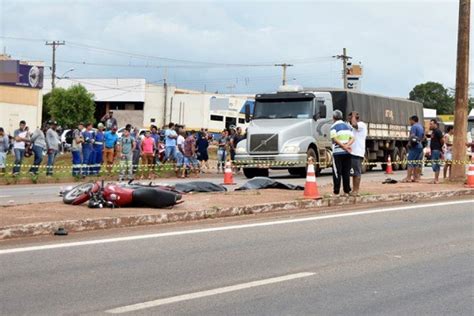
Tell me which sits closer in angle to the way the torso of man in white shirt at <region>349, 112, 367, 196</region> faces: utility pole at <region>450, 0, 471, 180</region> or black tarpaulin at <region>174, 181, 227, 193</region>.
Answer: the black tarpaulin

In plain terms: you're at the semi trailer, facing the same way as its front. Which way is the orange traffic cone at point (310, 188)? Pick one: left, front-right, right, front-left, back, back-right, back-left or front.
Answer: front-left

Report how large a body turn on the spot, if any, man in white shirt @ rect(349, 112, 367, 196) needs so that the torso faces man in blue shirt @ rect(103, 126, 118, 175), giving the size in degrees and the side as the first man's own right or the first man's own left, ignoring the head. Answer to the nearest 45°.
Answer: approximately 45° to the first man's own right

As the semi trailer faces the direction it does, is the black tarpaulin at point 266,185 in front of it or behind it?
in front

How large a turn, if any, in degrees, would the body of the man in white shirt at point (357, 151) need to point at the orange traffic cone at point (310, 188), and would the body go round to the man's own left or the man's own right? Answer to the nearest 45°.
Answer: approximately 45° to the man's own left

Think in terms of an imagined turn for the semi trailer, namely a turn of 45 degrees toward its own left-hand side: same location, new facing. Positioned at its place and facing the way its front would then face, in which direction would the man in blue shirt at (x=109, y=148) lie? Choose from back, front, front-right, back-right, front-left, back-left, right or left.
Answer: right

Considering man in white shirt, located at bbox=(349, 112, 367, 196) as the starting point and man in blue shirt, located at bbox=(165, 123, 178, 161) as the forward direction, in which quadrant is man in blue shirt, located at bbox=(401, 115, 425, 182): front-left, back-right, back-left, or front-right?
front-right

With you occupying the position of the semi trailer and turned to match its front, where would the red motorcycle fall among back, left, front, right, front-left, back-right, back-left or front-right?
front-left

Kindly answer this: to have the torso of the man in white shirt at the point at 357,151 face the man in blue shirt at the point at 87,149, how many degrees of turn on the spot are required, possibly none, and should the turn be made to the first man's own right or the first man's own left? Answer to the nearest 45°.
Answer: approximately 45° to the first man's own right

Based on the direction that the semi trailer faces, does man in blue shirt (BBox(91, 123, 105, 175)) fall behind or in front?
in front

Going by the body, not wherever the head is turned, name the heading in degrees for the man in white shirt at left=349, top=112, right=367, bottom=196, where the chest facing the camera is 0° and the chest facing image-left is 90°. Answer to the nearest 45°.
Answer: approximately 90°

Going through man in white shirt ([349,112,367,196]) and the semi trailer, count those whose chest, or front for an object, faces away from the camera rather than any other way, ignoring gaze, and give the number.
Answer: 0

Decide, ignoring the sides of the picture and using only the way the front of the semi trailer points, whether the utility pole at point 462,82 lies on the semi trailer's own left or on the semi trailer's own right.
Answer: on the semi trailer's own left

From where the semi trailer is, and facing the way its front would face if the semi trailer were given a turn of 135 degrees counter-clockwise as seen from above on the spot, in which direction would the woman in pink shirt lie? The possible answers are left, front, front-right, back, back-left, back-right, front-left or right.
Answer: back

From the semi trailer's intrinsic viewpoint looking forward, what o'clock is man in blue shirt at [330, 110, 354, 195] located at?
The man in blue shirt is roughly at 10 o'clock from the semi trailer.
